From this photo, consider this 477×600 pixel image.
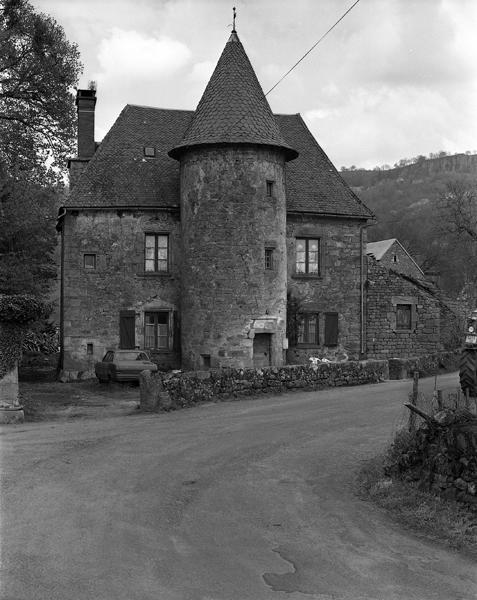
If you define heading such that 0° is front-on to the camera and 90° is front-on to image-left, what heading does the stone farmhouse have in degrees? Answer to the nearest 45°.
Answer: approximately 0°

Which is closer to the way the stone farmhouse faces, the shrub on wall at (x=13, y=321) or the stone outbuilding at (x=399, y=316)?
the shrub on wall

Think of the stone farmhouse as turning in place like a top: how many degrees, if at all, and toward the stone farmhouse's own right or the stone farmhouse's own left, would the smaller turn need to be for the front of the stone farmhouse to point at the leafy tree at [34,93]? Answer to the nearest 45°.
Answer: approximately 90° to the stone farmhouse's own right

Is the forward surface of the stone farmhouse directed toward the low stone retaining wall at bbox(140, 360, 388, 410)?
yes

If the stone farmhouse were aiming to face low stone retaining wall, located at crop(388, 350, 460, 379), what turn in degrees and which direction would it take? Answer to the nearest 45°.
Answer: approximately 90° to its left

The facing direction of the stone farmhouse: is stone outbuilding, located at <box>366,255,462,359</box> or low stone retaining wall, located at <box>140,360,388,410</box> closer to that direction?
the low stone retaining wall

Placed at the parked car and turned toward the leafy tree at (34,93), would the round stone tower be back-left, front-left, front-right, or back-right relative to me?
back-right

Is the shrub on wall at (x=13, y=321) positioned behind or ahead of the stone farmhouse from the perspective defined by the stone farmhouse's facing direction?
ahead

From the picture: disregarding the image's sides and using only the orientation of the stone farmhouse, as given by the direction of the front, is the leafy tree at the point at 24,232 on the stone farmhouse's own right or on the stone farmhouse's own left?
on the stone farmhouse's own right

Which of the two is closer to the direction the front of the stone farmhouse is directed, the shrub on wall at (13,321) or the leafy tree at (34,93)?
the shrub on wall
